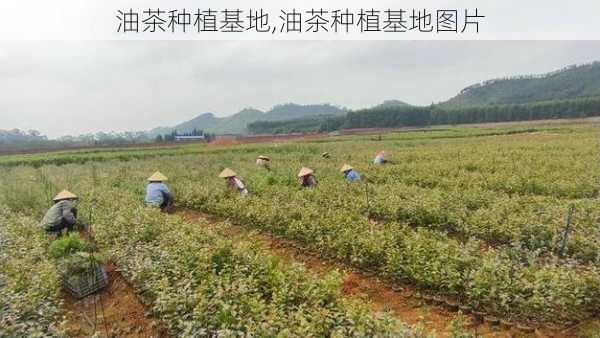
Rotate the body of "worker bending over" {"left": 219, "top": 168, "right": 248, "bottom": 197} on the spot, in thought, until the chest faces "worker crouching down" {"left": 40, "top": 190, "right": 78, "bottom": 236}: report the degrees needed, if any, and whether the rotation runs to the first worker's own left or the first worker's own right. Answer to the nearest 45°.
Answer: approximately 45° to the first worker's own left

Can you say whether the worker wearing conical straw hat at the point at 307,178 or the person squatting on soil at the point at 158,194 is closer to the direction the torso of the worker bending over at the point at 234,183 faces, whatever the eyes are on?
the person squatting on soil

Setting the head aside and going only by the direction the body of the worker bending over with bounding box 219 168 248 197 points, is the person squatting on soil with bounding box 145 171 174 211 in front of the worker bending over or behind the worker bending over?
in front

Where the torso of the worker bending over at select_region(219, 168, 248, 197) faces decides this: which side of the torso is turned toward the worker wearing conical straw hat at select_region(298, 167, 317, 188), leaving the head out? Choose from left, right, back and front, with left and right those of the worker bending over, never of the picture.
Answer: back

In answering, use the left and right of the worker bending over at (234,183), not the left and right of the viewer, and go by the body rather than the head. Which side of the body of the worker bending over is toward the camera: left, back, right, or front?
left

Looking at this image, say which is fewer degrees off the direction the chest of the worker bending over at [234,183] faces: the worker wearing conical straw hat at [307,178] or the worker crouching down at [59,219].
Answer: the worker crouching down

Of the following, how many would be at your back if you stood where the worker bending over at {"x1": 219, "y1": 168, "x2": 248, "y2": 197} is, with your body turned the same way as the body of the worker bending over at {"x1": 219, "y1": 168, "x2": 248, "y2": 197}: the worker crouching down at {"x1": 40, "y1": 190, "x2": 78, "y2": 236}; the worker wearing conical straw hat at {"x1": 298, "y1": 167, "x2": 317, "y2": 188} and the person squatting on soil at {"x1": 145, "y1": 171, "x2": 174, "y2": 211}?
1
